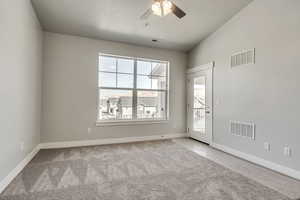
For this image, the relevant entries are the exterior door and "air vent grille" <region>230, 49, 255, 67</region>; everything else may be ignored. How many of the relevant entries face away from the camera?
0

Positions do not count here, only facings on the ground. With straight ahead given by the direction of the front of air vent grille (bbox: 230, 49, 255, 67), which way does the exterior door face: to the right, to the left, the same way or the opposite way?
the same way

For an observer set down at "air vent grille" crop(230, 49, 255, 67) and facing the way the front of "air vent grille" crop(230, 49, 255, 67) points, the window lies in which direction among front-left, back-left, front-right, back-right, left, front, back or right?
front-right

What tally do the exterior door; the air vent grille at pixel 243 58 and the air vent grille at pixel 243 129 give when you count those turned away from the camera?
0

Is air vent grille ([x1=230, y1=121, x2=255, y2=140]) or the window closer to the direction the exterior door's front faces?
the window

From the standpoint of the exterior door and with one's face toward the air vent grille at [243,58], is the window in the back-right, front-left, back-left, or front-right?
back-right

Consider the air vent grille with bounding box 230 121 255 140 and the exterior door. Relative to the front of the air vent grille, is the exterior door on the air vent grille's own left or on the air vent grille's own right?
on the air vent grille's own right

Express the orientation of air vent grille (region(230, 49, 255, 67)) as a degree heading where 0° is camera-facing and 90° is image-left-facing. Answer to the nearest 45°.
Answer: approximately 45°

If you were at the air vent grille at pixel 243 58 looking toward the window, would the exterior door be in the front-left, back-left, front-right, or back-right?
front-right

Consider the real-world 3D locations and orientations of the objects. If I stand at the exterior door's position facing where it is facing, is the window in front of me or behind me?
in front

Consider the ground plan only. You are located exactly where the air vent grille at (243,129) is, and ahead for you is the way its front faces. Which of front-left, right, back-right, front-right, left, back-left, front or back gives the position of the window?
front-right

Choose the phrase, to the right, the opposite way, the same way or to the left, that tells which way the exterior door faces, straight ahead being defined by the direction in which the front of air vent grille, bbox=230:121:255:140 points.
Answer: the same way

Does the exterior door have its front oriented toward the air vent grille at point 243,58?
no

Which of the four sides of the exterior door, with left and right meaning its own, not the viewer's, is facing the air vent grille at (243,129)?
left

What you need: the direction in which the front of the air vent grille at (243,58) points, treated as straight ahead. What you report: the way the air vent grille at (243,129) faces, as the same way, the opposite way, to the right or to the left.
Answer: the same way

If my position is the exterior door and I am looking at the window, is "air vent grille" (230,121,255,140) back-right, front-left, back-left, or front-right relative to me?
back-left

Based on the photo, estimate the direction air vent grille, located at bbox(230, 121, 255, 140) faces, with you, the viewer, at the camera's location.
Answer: facing the viewer and to the left of the viewer
